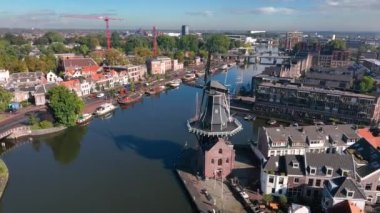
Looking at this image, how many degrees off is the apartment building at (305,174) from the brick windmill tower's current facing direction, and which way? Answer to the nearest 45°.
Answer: approximately 45° to its left

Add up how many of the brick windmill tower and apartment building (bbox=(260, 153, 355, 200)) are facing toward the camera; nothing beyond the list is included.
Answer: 2

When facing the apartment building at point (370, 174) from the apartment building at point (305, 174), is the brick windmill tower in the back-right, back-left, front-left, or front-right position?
back-left

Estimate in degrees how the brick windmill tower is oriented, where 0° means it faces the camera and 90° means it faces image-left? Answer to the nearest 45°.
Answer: approximately 0°

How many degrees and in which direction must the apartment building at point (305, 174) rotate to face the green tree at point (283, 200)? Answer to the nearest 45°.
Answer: approximately 45° to its right

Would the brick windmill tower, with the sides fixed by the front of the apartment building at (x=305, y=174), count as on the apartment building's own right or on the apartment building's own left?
on the apartment building's own right

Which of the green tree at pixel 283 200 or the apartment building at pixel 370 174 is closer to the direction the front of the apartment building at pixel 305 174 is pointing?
the green tree

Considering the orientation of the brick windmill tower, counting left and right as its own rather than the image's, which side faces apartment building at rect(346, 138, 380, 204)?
left

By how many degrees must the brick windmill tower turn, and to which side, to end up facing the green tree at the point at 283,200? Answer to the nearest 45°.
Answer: approximately 45° to its left

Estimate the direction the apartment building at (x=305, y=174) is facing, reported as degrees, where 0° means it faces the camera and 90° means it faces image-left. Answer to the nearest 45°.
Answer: approximately 0°
